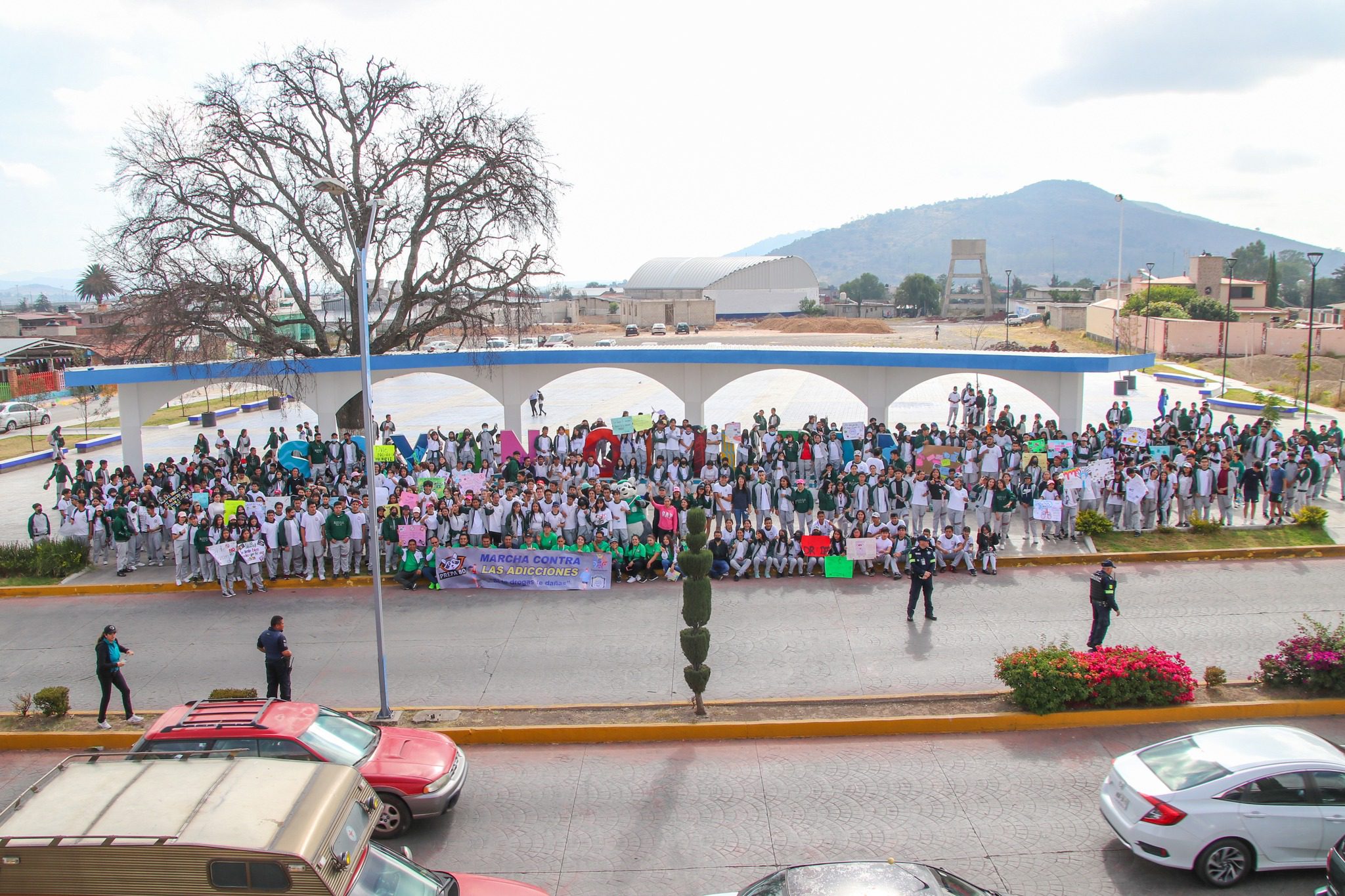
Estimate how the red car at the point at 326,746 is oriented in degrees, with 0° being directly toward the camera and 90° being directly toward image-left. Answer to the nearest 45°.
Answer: approximately 315°

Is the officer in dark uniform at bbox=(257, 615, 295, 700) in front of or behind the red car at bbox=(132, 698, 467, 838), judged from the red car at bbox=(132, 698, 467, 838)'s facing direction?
behind

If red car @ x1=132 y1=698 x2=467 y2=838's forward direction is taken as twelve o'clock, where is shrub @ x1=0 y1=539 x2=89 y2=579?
The shrub is roughly at 7 o'clock from the red car.

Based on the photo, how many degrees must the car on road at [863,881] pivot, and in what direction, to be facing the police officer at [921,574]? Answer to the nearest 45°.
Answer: approximately 90° to its left

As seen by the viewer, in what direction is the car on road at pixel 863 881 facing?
to the viewer's right

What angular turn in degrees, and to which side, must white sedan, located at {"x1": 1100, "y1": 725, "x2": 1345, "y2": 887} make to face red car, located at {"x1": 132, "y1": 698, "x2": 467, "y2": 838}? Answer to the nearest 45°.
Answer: approximately 135° to its left

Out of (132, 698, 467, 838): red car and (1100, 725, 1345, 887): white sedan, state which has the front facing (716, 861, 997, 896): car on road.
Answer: the red car

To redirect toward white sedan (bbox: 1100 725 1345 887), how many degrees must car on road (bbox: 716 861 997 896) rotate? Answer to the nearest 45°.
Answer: approximately 45° to its left
